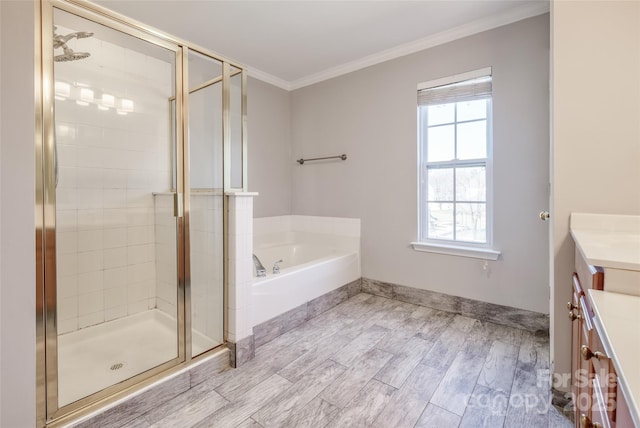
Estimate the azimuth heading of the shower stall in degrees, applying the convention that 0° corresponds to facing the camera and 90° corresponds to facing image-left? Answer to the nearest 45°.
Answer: approximately 315°

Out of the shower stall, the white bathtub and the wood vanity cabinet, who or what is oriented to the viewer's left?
the wood vanity cabinet

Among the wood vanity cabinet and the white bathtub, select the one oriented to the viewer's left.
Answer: the wood vanity cabinet

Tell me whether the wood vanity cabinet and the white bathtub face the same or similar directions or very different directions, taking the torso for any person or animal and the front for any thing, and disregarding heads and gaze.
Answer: very different directions

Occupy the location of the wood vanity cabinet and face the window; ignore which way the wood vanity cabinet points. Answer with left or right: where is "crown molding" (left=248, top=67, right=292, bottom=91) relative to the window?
left

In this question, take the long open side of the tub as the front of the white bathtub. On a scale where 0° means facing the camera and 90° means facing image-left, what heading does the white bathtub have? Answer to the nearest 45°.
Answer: approximately 315°

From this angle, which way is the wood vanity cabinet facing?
to the viewer's left

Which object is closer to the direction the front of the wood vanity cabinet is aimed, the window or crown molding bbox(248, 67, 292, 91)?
the crown molding

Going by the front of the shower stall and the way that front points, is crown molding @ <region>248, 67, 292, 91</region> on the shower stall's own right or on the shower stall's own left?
on the shower stall's own left

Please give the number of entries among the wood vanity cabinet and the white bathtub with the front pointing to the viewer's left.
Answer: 1
